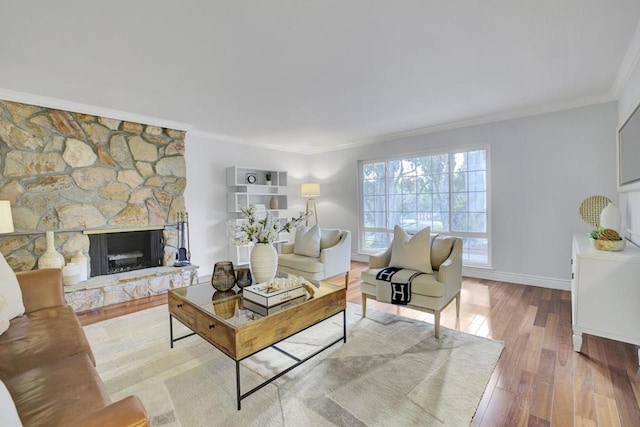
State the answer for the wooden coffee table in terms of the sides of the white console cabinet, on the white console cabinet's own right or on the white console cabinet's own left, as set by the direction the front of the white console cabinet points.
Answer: on the white console cabinet's own left

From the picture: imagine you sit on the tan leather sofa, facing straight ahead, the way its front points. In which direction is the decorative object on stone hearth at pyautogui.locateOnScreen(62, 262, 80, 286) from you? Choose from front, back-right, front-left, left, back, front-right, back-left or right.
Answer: left

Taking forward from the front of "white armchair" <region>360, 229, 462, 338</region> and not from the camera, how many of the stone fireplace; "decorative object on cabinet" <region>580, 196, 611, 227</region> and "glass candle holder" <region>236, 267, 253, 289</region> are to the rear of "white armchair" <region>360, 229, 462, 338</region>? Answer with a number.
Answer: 1

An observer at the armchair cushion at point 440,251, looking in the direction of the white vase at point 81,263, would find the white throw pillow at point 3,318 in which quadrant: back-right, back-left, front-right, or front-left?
front-left

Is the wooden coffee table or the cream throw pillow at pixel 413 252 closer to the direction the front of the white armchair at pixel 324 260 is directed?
the wooden coffee table

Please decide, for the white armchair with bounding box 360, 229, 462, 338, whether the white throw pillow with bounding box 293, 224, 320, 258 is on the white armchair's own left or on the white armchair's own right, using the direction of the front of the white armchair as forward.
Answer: on the white armchair's own right

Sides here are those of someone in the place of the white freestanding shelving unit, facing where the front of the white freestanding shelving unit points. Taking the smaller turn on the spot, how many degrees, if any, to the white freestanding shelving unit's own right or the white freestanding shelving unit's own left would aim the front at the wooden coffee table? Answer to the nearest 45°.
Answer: approximately 45° to the white freestanding shelving unit's own right

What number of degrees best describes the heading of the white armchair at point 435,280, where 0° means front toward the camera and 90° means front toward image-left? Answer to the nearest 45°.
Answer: approximately 45°

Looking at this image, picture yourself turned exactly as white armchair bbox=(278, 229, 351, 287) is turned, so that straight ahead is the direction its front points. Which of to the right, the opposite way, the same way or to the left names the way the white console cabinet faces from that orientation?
to the right

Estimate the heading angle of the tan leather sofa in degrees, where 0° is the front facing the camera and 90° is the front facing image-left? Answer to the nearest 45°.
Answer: approximately 270°

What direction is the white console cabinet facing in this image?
to the viewer's left

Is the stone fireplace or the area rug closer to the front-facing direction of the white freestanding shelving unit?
the area rug

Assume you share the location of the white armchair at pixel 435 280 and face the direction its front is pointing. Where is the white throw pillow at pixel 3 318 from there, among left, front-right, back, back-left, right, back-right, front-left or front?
front
